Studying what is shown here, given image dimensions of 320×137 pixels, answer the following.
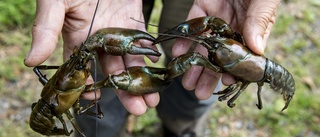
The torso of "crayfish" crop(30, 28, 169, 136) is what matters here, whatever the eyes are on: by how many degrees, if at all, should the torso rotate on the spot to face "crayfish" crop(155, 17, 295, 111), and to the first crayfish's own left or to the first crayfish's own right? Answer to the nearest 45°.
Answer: approximately 45° to the first crayfish's own right

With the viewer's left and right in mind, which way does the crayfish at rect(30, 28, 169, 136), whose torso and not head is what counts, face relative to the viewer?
facing away from the viewer and to the right of the viewer

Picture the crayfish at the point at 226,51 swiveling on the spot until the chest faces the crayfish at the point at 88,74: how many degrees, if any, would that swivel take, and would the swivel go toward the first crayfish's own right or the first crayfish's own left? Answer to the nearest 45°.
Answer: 0° — it already faces it

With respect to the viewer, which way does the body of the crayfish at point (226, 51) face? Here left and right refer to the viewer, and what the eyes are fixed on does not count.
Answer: facing to the left of the viewer

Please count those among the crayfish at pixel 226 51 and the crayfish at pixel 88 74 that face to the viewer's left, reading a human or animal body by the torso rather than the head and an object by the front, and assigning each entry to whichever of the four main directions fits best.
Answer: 1
